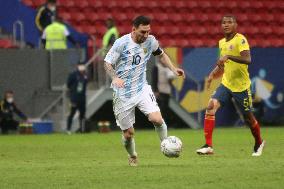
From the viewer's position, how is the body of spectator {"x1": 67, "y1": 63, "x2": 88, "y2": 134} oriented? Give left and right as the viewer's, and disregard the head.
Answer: facing the viewer and to the right of the viewer

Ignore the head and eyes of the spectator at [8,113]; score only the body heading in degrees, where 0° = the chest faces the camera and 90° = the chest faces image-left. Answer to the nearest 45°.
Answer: approximately 315°

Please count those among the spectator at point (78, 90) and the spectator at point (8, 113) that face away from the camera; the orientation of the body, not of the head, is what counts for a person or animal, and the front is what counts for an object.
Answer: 0

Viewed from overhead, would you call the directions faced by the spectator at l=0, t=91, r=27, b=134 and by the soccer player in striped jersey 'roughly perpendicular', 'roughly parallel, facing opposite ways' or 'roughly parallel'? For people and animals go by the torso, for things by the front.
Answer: roughly parallel

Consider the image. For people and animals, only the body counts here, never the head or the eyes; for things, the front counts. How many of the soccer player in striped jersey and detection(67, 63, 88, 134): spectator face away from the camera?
0
